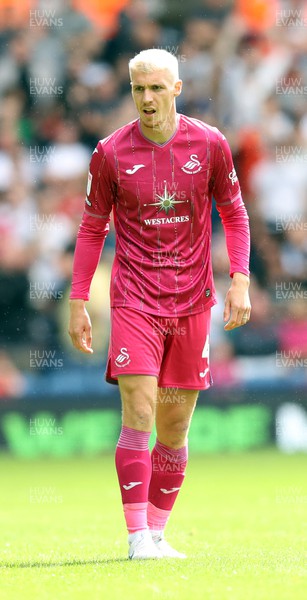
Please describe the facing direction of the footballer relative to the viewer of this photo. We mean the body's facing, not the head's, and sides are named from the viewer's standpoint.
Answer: facing the viewer
